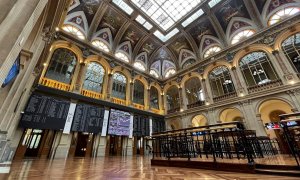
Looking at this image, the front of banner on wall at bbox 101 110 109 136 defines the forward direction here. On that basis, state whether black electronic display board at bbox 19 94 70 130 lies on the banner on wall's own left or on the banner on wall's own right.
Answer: on the banner on wall's own right

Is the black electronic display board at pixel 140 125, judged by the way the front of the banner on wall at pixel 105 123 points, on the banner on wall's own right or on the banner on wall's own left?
on the banner on wall's own left

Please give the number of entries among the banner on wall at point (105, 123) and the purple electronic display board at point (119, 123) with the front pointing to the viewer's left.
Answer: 0

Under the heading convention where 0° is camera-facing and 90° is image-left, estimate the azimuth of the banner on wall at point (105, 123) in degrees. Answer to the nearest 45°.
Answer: approximately 315°

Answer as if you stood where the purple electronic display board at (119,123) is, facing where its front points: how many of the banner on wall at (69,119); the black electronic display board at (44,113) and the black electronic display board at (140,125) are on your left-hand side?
1

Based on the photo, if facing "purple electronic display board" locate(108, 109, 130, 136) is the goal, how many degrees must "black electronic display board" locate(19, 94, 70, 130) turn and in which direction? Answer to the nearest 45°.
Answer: approximately 45° to its left
